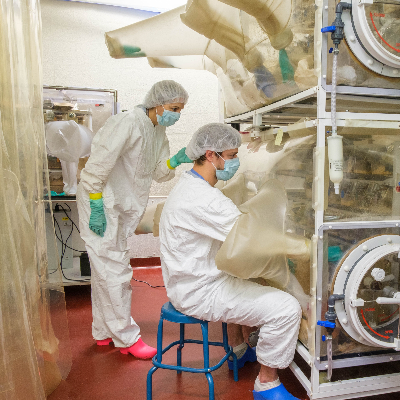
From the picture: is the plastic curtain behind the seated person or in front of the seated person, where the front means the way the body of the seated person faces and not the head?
behind

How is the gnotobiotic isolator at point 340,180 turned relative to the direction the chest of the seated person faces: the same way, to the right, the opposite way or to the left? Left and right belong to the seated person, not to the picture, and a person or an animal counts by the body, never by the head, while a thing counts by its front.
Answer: the opposite way

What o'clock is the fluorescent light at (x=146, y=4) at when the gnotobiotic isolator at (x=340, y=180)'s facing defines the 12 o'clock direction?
The fluorescent light is roughly at 2 o'clock from the gnotobiotic isolator.

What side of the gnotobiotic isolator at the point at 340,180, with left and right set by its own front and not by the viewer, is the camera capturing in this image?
left

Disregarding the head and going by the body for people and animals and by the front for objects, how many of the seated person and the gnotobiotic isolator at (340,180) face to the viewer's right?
1

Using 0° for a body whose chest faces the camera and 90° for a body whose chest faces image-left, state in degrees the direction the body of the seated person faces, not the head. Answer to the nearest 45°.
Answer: approximately 270°

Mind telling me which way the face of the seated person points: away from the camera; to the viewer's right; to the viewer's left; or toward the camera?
to the viewer's right
